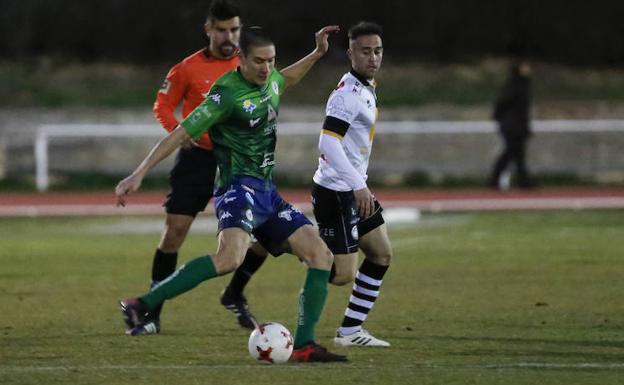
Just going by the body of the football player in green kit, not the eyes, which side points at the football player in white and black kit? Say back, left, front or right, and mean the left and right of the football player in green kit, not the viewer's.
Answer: left

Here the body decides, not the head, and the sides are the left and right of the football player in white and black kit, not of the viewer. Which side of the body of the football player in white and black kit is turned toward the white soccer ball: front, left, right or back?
right

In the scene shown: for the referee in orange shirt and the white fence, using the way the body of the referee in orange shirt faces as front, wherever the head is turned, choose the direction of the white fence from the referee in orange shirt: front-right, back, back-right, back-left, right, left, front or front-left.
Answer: back-left

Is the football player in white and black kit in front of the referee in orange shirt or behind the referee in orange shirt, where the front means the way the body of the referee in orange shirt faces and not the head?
in front

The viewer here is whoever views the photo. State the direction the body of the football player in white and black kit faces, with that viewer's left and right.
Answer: facing the viewer and to the right of the viewer
